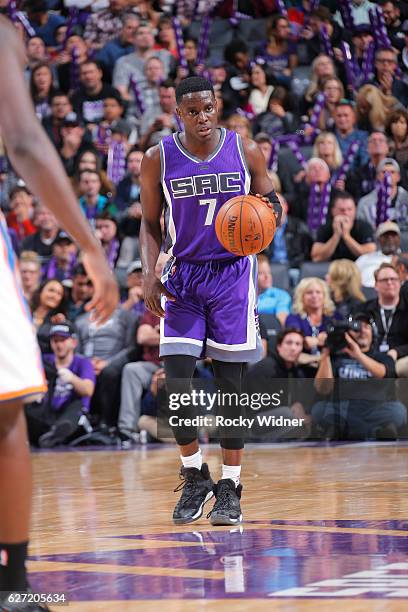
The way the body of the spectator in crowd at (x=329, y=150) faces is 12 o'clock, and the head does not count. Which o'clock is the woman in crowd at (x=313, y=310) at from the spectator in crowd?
The woman in crowd is roughly at 12 o'clock from the spectator in crowd.

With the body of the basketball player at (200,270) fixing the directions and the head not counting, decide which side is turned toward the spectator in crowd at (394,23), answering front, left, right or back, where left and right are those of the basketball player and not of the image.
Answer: back

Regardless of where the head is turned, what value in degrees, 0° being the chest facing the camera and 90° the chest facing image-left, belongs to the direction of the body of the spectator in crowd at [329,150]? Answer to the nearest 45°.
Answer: approximately 0°

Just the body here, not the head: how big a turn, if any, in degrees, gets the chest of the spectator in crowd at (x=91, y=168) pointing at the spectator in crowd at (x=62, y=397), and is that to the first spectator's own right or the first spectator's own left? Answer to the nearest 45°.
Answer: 0° — they already face them

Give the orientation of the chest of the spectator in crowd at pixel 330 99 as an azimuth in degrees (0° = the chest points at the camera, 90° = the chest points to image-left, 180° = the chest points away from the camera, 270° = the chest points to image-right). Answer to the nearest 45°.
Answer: approximately 0°

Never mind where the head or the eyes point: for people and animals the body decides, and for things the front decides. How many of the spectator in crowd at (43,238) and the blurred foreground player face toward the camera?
1
